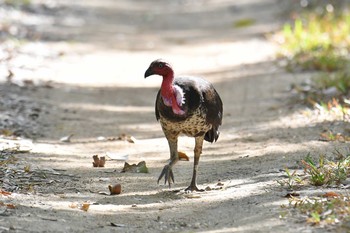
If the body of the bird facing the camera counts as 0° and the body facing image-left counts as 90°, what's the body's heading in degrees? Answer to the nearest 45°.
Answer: approximately 45°

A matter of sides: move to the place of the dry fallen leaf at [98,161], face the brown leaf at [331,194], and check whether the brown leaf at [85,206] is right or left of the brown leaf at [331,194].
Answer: right

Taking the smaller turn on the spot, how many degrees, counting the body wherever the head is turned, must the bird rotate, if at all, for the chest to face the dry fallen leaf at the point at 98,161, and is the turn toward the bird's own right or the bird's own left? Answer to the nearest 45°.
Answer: approximately 90° to the bird's own right

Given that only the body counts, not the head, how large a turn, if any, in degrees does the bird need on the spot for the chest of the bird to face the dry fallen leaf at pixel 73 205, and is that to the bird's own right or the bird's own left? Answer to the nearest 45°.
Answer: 0° — it already faces it

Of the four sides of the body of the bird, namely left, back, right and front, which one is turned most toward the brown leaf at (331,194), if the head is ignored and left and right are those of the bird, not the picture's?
left

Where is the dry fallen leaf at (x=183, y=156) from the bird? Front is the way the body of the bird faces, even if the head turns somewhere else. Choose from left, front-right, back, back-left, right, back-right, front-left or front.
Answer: back-right

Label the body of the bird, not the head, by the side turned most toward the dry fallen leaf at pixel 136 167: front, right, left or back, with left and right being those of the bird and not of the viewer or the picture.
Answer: right

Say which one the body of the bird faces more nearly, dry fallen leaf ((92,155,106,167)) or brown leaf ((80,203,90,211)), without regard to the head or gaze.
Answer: the brown leaf
